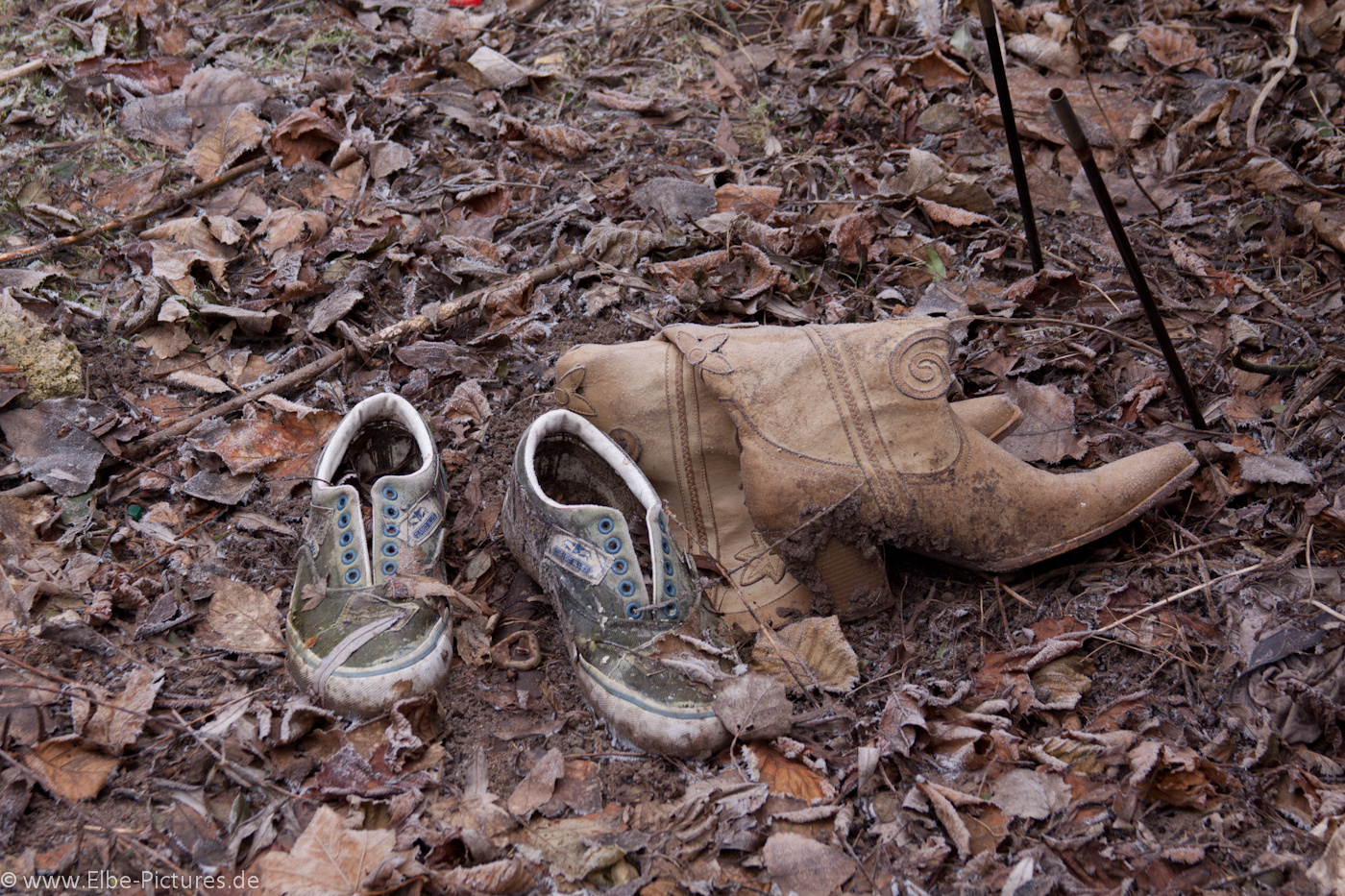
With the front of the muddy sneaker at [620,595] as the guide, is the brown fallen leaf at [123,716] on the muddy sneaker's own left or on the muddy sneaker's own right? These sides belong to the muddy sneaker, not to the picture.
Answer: on the muddy sneaker's own right

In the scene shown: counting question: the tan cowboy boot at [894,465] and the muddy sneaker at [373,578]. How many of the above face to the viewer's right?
1

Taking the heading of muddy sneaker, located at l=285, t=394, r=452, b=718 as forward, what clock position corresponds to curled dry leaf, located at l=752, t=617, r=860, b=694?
The curled dry leaf is roughly at 10 o'clock from the muddy sneaker.

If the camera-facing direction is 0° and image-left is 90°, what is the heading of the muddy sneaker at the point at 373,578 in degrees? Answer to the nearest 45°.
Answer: approximately 0°

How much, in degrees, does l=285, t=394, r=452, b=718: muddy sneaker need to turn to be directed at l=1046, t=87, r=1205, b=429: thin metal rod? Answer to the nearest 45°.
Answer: approximately 90° to its left

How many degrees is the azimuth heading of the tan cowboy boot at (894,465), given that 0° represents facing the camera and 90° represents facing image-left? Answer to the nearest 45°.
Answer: approximately 270°

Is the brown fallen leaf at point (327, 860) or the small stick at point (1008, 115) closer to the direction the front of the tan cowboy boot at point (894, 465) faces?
the small stick

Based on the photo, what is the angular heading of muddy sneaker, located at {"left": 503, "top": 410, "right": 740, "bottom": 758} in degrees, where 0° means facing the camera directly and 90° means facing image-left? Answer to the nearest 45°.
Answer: approximately 315°
